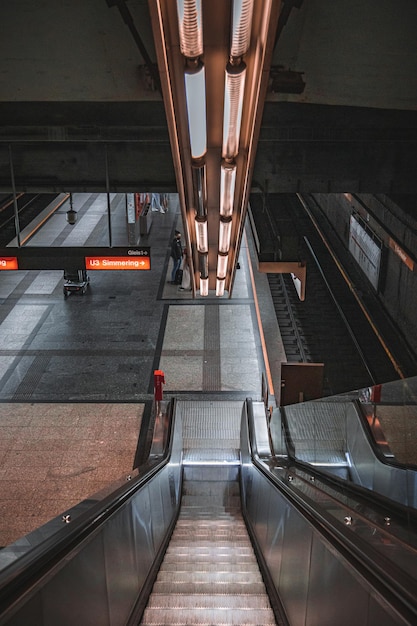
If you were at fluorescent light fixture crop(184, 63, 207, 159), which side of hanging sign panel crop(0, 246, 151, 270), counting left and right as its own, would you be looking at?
front

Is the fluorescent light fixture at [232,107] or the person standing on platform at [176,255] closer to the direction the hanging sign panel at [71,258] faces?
the fluorescent light fixture

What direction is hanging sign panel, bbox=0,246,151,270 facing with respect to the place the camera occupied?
facing the viewer

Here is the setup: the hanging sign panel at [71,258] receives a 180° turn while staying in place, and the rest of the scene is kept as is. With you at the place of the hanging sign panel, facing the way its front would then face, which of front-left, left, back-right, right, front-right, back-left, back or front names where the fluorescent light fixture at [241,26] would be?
back

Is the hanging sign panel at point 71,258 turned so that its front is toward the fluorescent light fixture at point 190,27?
yes

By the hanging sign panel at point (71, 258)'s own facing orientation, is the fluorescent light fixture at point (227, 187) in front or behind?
in front

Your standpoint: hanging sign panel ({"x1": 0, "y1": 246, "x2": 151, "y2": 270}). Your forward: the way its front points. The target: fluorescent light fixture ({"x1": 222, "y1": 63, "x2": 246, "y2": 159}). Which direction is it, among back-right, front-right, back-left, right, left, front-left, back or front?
front

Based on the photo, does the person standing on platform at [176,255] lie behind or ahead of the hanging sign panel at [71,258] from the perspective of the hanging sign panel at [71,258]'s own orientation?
behind

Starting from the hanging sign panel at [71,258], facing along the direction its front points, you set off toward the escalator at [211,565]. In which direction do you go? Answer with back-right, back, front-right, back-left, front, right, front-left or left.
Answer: front
